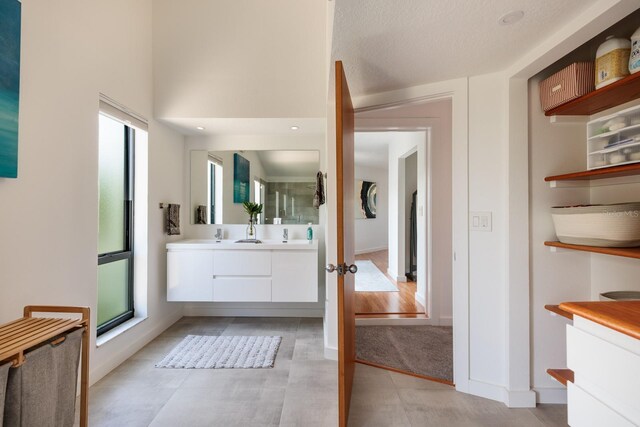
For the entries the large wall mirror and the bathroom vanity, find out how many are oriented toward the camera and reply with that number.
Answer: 2

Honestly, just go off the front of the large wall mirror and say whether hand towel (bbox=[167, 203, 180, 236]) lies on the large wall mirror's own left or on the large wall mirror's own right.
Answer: on the large wall mirror's own right

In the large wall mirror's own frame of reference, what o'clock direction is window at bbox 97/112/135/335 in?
The window is roughly at 2 o'clock from the large wall mirror.

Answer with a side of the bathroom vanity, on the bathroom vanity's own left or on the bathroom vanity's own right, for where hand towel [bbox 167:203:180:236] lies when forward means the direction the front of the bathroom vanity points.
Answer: on the bathroom vanity's own right
